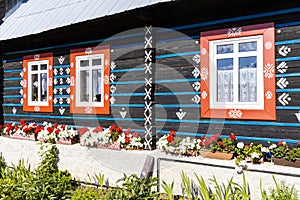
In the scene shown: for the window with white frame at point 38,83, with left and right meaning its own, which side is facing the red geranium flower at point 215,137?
left

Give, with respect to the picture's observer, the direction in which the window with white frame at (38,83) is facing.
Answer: facing the viewer and to the left of the viewer

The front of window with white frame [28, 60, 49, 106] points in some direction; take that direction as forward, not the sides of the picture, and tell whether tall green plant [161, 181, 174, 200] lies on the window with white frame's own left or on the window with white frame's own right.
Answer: on the window with white frame's own left

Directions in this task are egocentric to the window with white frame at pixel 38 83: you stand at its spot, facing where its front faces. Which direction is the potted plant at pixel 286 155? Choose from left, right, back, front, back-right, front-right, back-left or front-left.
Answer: left

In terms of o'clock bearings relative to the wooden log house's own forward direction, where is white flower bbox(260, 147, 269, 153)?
The white flower is roughly at 9 o'clock from the wooden log house.

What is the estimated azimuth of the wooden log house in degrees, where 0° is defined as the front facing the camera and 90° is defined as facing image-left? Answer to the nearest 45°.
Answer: approximately 45°

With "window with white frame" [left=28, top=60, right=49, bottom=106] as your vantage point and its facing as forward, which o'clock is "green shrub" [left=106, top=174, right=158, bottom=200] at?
The green shrub is roughly at 10 o'clock from the window with white frame.

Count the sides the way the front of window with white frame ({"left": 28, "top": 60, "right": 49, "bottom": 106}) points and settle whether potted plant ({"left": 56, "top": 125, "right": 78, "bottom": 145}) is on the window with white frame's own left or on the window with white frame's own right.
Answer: on the window with white frame's own left

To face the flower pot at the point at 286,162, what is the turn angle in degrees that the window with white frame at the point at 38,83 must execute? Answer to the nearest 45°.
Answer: approximately 90° to its left
